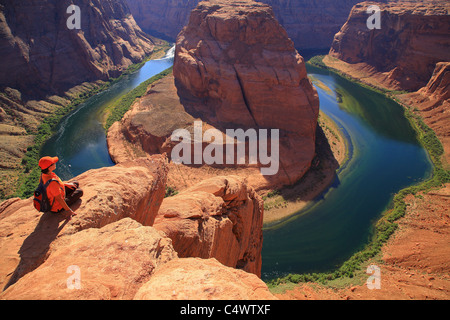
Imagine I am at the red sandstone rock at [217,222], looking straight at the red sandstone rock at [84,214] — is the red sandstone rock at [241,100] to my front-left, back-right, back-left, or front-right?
back-right

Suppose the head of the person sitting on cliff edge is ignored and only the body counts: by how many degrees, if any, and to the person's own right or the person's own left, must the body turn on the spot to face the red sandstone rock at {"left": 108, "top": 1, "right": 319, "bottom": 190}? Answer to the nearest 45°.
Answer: approximately 45° to the person's own left

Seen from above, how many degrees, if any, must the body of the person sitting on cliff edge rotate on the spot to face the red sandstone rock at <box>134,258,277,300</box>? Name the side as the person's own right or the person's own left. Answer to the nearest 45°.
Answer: approximately 45° to the person's own right

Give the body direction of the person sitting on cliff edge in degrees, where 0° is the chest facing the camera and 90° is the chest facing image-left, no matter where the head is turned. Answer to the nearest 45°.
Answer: approximately 270°
